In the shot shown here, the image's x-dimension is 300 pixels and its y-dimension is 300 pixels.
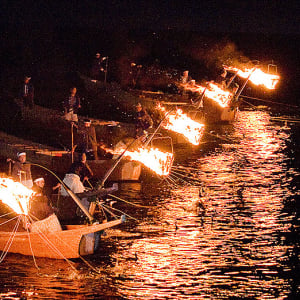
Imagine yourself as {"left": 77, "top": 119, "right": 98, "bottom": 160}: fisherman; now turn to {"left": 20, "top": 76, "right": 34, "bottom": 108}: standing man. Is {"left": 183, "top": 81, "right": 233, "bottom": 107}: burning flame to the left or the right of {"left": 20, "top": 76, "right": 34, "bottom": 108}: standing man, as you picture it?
right

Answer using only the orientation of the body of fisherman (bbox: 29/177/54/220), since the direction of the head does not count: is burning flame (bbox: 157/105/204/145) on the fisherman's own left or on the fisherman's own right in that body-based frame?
on the fisherman's own left

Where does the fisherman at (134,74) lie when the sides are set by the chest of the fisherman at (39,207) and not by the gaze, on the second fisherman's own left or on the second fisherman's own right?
on the second fisherman's own left

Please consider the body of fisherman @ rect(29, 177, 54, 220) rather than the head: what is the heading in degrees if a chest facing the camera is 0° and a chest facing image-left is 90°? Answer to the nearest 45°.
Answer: approximately 315°

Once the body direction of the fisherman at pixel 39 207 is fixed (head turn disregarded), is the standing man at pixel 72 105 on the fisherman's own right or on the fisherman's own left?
on the fisherman's own left
